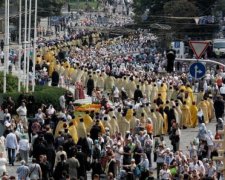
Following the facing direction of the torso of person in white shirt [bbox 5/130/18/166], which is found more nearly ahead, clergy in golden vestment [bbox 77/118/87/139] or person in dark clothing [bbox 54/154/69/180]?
the clergy in golden vestment

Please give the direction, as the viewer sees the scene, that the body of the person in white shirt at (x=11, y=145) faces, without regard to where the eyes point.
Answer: away from the camera

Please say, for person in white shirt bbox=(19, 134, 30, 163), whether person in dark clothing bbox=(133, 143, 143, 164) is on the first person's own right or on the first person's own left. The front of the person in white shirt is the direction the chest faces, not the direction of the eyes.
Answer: on the first person's own right

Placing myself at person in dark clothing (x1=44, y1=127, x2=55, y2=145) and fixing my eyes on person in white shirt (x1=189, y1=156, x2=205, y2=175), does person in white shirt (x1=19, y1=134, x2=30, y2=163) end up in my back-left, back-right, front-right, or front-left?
back-right

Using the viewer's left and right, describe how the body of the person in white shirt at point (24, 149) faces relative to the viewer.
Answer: facing away from the viewer
